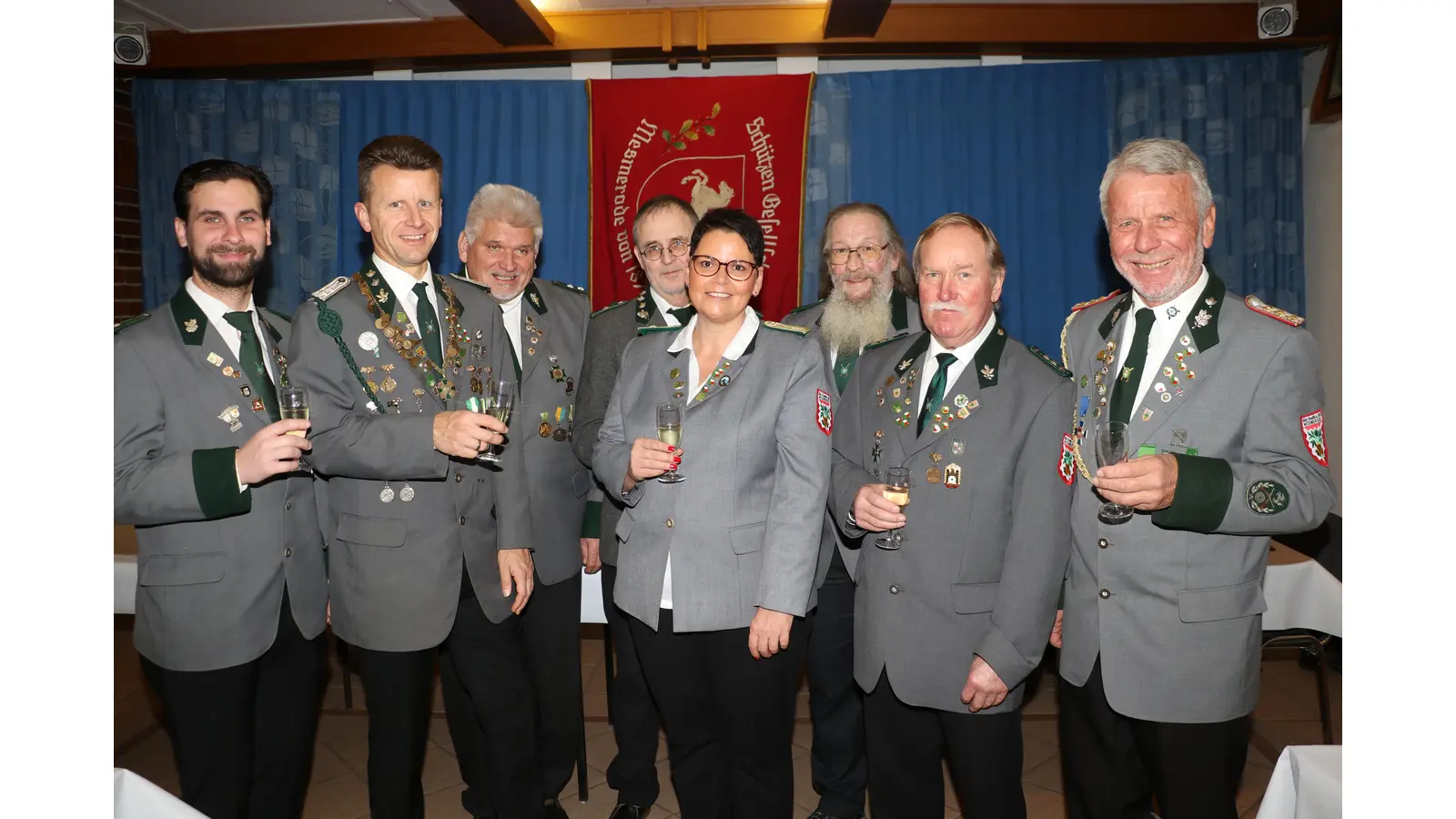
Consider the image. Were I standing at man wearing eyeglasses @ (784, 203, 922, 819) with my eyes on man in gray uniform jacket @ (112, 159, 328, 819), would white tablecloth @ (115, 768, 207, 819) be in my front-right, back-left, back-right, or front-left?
front-left

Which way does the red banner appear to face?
toward the camera

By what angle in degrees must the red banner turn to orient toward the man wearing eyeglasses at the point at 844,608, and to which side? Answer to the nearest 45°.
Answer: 0° — it already faces them

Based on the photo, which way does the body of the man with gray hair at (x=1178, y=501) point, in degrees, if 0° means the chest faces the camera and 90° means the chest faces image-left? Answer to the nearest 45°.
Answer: approximately 45°

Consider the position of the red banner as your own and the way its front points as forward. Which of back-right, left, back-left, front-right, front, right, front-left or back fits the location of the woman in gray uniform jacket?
front

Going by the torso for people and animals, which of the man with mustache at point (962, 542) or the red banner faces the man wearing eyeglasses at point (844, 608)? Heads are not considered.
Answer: the red banner

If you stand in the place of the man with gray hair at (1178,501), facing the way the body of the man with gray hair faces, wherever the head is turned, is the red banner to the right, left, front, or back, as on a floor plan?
right

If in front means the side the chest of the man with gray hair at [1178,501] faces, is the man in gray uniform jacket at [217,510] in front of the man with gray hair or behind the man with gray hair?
in front

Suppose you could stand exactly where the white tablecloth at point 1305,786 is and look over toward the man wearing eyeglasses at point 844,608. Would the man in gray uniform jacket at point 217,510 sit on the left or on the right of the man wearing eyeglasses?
left

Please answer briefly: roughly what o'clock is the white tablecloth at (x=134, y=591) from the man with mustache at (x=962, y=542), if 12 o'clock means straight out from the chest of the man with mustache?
The white tablecloth is roughly at 2 o'clock from the man with mustache.

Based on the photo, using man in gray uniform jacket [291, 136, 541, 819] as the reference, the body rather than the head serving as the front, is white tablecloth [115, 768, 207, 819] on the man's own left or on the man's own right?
on the man's own right

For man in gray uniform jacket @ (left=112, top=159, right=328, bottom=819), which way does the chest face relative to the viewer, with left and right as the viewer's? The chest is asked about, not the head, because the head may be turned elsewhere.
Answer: facing the viewer and to the right of the viewer

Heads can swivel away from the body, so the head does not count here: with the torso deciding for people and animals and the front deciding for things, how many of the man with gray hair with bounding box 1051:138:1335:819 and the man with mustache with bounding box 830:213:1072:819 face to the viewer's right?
0
